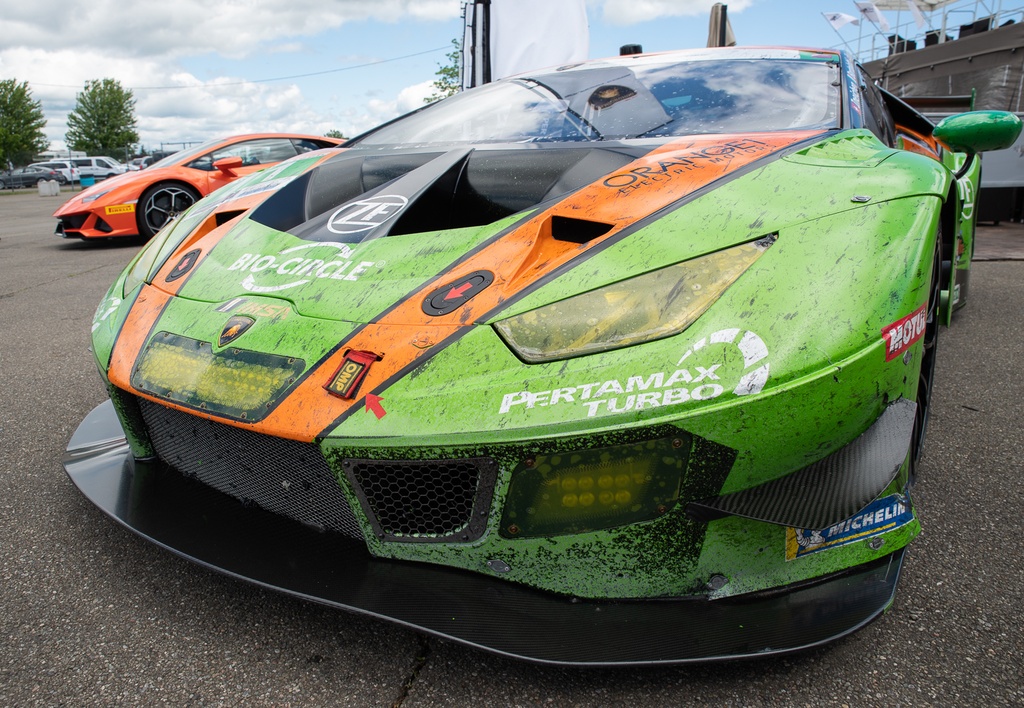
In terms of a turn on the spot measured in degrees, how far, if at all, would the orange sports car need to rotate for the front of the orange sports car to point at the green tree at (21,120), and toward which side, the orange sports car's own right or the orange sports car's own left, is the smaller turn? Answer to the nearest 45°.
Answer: approximately 135° to the orange sports car's own right

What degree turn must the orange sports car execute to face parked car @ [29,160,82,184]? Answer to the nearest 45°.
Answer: approximately 135° to its right

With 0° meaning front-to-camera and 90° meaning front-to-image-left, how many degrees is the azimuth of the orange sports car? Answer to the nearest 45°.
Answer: approximately 45°

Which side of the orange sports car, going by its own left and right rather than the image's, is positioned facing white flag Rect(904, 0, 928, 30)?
back

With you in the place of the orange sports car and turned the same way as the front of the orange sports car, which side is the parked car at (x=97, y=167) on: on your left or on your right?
on your right

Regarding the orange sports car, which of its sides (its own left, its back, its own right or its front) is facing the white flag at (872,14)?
back

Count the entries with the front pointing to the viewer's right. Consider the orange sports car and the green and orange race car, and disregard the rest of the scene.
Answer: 0

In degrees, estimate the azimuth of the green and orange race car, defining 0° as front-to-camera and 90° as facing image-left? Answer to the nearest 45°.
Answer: approximately 45°
